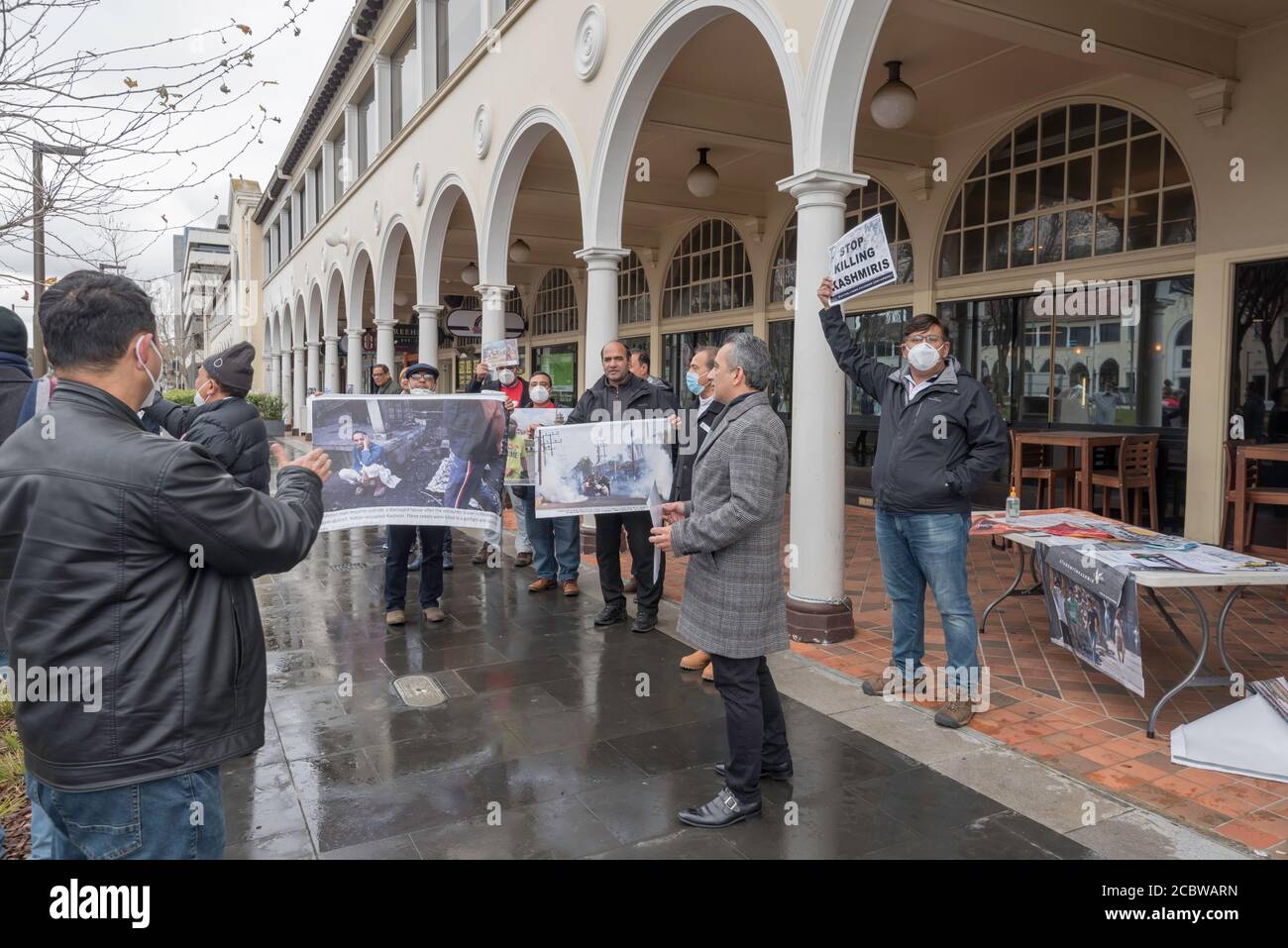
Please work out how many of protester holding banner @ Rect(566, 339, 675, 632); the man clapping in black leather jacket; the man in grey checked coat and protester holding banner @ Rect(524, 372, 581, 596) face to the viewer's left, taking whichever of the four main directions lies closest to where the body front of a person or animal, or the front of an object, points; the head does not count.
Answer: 1

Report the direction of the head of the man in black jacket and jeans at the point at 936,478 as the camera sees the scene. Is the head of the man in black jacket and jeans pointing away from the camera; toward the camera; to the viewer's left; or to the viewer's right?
toward the camera

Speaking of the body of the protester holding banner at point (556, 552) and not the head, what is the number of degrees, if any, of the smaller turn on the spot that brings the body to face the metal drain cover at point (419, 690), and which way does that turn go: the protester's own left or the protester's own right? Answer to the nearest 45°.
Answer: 0° — they already face it

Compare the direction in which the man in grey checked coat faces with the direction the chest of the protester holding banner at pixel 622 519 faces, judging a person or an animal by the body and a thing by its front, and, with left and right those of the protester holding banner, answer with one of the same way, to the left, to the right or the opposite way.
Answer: to the right

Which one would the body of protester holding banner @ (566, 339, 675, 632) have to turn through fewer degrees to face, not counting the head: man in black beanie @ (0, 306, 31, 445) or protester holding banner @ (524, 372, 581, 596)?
the man in black beanie

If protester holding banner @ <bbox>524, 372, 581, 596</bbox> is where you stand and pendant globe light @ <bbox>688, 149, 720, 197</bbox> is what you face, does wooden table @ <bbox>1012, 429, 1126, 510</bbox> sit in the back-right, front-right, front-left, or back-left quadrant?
front-right

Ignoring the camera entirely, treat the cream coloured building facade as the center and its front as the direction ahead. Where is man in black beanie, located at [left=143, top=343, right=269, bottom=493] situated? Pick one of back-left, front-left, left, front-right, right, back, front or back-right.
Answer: front

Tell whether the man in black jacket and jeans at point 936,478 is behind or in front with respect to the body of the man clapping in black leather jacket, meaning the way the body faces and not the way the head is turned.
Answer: in front

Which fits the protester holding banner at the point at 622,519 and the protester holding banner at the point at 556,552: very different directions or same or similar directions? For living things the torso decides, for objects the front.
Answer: same or similar directions

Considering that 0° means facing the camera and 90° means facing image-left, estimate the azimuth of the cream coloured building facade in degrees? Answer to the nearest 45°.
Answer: approximately 45°

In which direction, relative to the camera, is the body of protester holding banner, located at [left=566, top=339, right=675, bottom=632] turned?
toward the camera

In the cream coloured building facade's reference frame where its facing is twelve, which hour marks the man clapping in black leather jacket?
The man clapping in black leather jacket is roughly at 11 o'clock from the cream coloured building facade.

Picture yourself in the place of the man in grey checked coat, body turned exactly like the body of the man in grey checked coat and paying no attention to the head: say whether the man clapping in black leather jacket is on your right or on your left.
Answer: on your left

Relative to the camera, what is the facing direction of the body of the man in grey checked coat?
to the viewer's left

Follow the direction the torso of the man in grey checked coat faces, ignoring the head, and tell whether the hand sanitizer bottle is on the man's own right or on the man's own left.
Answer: on the man's own right

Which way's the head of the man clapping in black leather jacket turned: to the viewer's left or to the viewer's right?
to the viewer's right

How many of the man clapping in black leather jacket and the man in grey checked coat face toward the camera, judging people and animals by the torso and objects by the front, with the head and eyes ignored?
0

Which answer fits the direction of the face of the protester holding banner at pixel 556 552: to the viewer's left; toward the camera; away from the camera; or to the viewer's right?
toward the camera

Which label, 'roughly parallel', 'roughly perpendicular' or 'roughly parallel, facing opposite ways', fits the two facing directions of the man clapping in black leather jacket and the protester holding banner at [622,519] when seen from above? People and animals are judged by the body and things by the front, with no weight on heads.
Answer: roughly parallel, facing opposite ways
